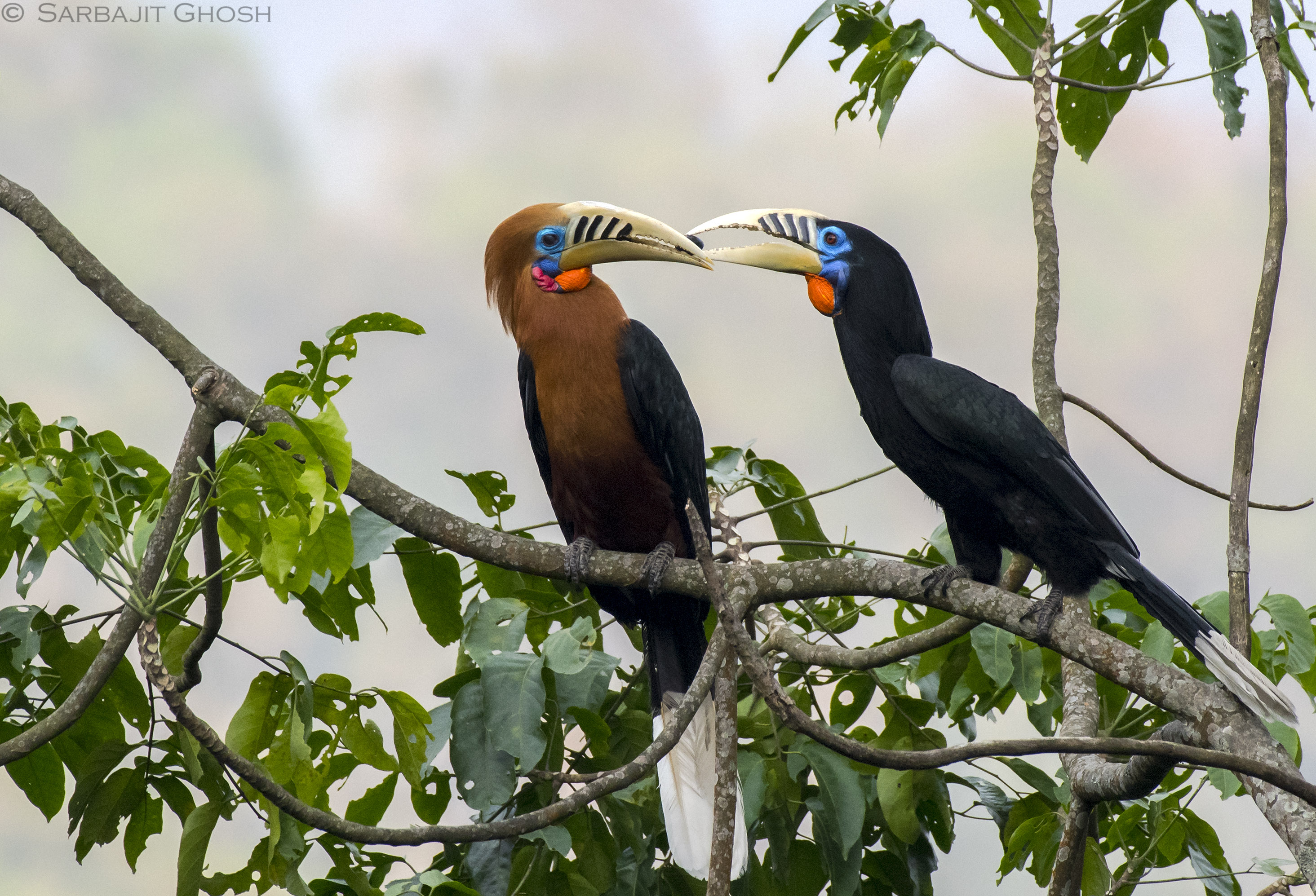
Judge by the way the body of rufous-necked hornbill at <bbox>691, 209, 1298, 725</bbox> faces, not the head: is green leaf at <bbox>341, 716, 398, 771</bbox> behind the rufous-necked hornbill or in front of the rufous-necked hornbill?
in front

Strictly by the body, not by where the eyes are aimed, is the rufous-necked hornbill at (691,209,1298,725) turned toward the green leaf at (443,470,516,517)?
yes

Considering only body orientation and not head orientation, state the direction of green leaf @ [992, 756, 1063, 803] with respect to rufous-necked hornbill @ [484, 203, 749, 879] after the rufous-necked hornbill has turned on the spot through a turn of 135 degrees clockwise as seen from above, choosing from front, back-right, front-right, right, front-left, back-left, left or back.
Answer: back-right

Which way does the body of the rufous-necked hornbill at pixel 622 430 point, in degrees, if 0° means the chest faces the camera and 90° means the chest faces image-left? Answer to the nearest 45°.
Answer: approximately 0°

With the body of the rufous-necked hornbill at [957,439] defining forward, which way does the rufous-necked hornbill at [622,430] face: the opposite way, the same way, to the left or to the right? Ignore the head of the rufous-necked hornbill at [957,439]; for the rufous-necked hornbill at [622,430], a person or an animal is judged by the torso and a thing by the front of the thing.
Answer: to the left

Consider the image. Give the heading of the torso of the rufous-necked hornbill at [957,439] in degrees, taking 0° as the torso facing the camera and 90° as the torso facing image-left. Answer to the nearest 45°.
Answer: approximately 90°
